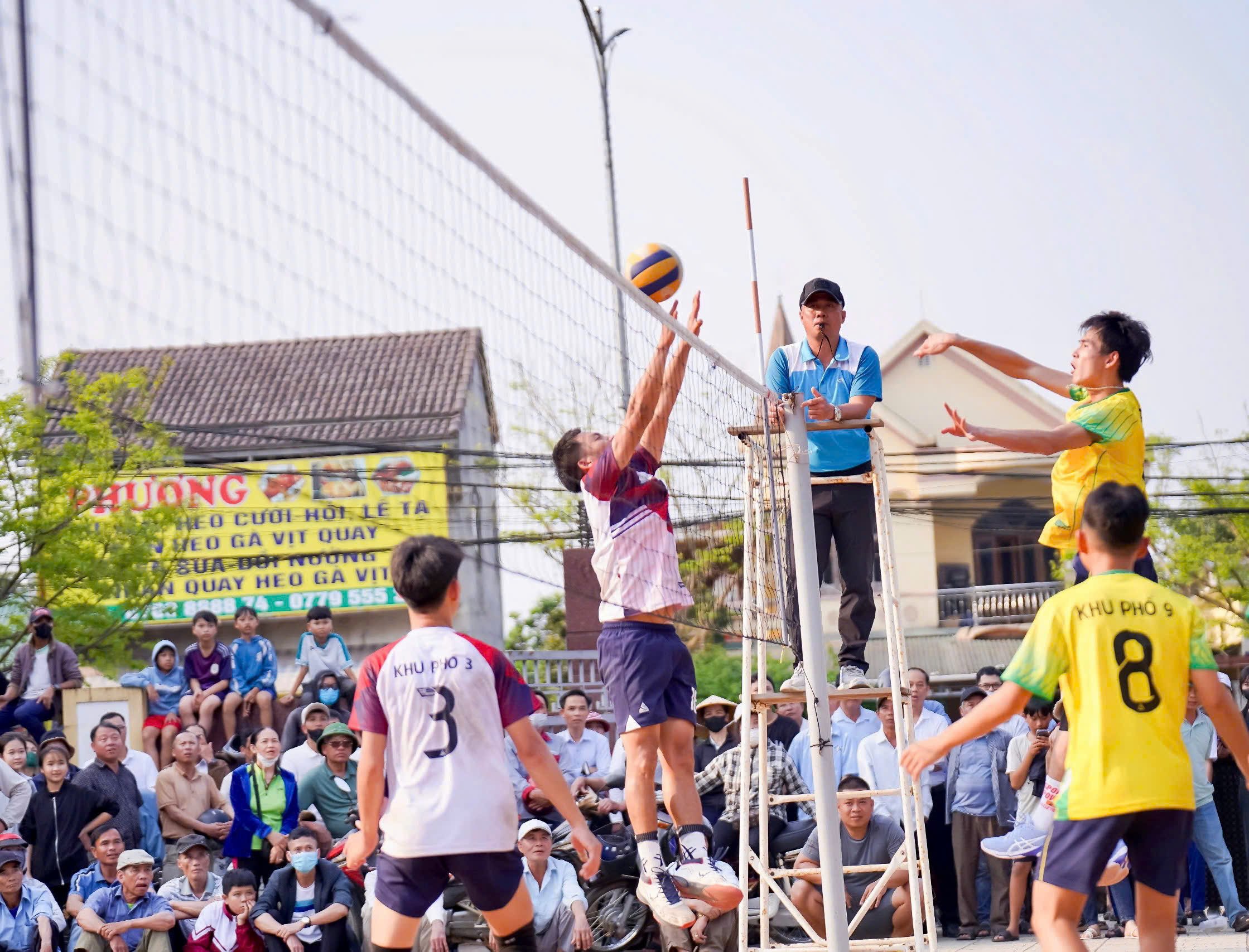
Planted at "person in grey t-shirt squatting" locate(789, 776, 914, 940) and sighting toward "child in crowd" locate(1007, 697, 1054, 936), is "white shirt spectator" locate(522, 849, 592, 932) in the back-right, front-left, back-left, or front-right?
back-left

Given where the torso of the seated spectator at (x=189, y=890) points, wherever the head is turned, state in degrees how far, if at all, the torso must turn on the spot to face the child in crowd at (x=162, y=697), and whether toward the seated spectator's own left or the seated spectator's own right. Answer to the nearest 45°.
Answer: approximately 180°

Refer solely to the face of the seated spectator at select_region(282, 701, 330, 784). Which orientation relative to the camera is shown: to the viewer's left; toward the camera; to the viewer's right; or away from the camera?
toward the camera

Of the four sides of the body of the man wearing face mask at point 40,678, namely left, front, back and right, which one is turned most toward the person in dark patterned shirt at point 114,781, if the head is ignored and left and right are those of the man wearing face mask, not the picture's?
front

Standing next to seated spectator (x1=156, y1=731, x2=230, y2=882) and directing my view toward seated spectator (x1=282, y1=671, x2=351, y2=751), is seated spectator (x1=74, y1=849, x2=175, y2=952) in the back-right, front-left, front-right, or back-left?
back-right

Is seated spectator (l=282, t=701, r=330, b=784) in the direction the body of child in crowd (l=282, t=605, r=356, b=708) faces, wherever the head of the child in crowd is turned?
yes

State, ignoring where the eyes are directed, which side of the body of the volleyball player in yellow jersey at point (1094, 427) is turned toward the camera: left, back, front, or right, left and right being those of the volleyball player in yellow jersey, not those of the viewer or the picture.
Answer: left

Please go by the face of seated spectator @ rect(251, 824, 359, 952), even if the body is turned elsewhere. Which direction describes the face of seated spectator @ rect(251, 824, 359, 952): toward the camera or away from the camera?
toward the camera

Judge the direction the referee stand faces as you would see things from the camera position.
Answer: facing the viewer

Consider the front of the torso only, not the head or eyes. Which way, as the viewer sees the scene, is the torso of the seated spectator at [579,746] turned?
toward the camera

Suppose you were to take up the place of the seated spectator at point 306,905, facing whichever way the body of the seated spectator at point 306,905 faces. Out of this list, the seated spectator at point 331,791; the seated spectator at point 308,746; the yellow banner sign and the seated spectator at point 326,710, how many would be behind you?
4

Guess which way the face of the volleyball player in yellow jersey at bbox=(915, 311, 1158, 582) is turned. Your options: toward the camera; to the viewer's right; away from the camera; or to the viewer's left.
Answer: to the viewer's left

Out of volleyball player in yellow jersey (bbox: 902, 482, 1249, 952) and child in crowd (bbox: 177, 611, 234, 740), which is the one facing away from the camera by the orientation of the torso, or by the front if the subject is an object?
the volleyball player in yellow jersey

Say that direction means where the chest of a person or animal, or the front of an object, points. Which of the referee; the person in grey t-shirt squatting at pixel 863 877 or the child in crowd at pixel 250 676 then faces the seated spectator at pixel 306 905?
the child in crowd

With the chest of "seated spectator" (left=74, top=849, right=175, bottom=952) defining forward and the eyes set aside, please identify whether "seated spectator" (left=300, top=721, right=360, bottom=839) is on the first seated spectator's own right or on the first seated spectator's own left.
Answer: on the first seated spectator's own left

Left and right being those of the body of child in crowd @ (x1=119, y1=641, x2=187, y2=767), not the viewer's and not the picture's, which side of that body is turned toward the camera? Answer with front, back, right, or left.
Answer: front

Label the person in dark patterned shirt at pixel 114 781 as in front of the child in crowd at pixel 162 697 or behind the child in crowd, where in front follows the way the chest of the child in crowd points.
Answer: in front

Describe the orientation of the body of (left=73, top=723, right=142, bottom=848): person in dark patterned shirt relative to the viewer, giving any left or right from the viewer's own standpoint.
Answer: facing the viewer and to the right of the viewer

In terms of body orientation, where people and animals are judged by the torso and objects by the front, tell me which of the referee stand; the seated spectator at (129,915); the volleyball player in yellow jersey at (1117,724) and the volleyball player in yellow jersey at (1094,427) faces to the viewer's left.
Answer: the volleyball player in yellow jersey at (1094,427)

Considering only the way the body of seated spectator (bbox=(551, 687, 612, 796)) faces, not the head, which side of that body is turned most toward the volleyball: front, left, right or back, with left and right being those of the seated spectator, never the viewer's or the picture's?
front
